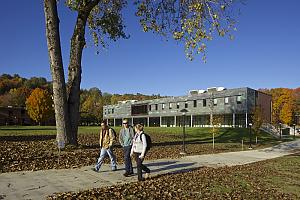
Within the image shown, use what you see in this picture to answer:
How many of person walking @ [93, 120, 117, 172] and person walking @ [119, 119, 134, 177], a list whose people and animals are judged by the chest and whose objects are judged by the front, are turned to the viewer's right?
0

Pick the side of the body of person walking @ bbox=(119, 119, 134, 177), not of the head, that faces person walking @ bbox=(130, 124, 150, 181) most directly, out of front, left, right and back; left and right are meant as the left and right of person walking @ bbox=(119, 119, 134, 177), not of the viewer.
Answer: left

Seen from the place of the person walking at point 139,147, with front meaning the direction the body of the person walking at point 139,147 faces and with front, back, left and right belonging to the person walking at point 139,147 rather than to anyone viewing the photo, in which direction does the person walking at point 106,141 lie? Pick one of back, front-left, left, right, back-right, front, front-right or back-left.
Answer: right

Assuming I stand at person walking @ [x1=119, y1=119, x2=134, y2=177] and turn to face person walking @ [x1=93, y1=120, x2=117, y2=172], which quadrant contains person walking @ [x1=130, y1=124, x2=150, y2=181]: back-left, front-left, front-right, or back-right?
back-left

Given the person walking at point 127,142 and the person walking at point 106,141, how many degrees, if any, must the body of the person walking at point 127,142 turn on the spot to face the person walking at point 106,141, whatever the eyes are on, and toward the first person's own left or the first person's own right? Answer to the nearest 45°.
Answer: approximately 90° to the first person's own right

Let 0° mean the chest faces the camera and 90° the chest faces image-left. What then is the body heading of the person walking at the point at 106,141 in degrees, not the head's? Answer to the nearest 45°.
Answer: approximately 45°

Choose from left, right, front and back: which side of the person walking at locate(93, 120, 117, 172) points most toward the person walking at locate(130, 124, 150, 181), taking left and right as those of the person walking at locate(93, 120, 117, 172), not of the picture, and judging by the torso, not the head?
left

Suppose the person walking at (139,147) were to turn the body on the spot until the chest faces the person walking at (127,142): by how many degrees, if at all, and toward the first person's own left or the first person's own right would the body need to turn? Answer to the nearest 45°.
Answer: approximately 90° to the first person's own right

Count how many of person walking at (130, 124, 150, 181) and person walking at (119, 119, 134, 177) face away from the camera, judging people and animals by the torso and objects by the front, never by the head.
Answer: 0

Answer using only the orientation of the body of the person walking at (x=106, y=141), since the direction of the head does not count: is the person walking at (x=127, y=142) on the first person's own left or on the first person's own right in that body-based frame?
on the first person's own left

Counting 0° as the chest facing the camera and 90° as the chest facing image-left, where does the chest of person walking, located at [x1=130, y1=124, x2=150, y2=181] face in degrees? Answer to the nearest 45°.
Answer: approximately 45°
